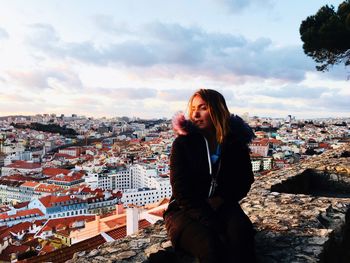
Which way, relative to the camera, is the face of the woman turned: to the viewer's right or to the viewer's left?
to the viewer's left

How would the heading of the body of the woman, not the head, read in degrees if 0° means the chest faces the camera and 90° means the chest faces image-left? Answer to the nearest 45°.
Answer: approximately 0°

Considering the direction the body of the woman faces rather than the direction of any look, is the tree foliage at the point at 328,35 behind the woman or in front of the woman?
behind
